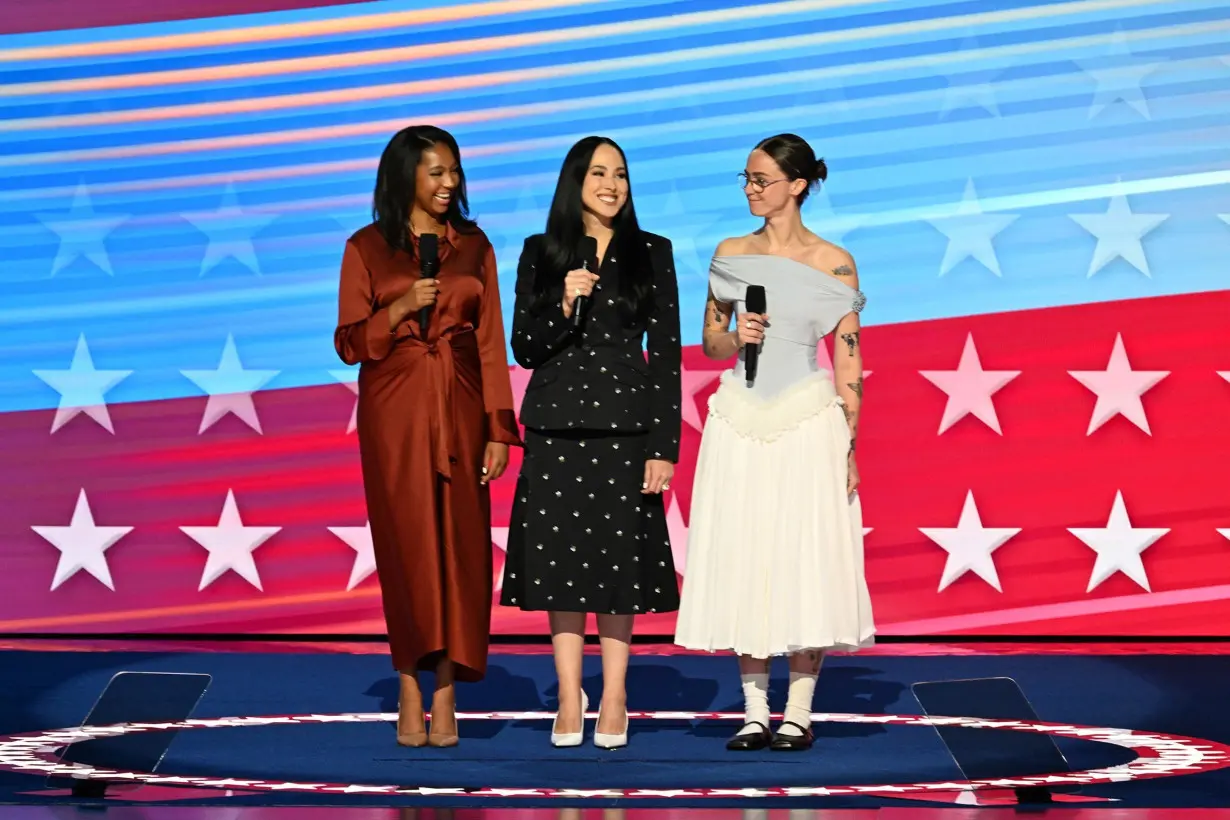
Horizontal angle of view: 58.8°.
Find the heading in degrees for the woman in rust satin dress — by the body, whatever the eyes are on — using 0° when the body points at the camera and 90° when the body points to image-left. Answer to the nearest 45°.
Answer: approximately 0°

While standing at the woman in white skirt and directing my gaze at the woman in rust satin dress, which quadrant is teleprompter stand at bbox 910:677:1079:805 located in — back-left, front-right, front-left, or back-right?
back-left

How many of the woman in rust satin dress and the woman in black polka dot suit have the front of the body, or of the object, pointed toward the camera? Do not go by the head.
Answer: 2

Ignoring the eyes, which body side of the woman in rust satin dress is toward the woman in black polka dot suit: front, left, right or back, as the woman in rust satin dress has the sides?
left

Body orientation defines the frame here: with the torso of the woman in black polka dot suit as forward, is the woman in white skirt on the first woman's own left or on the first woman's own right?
on the first woman's own left

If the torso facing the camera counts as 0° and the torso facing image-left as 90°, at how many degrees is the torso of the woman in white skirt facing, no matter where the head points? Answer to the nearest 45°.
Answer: approximately 45°
